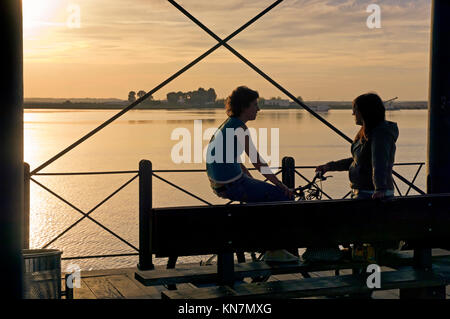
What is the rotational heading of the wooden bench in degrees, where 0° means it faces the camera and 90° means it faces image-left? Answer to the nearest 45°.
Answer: approximately 180°

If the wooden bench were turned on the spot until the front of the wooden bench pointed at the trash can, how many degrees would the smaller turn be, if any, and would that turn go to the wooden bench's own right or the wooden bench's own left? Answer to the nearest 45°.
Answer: approximately 90° to the wooden bench's own left
